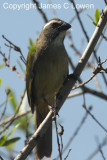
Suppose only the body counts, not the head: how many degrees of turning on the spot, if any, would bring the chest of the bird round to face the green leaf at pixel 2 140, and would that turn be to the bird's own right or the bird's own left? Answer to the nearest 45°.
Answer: approximately 90° to the bird's own right

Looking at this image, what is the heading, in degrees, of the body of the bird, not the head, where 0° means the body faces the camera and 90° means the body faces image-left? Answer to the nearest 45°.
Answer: approximately 315°

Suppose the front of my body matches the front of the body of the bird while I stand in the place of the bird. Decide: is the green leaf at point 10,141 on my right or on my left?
on my right
